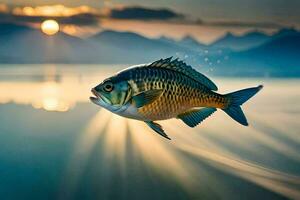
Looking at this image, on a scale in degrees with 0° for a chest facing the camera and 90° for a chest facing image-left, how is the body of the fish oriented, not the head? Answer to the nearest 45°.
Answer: approximately 90°
